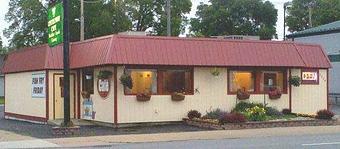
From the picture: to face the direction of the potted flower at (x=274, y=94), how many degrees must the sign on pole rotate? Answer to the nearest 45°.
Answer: approximately 135° to its left

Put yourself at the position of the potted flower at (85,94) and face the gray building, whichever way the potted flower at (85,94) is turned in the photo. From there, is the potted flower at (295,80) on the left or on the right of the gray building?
right

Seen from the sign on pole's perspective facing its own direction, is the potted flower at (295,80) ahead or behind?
behind

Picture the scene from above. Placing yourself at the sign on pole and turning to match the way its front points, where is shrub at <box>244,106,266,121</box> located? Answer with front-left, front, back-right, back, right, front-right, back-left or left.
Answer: back-left

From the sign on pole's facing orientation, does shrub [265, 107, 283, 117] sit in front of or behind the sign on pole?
behind

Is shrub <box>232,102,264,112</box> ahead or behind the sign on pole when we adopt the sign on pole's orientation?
behind

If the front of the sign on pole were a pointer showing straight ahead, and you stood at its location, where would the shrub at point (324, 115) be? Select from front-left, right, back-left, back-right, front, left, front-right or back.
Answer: back-left

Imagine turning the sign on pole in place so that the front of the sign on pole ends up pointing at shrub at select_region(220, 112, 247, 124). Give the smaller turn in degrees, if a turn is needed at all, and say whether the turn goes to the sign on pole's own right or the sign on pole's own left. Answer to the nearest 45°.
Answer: approximately 135° to the sign on pole's own left

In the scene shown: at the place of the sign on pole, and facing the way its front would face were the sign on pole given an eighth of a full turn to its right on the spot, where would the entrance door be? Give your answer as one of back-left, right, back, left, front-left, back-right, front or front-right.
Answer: right

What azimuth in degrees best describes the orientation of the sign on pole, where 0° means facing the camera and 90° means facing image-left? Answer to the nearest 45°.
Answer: approximately 45°

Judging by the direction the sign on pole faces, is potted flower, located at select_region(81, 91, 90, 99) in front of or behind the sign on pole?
behind

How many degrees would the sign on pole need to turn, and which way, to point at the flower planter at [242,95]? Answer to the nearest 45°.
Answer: approximately 135° to its left
